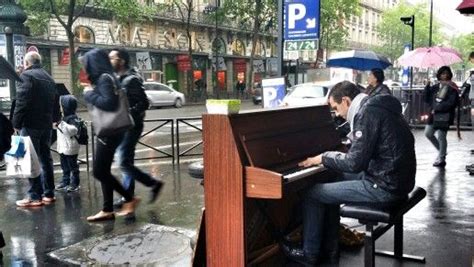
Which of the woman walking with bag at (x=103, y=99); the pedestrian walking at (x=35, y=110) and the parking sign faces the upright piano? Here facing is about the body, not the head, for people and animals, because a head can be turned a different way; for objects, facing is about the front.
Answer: the parking sign

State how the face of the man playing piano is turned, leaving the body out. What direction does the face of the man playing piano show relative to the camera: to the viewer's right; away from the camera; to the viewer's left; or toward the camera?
to the viewer's left

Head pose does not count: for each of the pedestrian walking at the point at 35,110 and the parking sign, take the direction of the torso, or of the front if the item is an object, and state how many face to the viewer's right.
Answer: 0

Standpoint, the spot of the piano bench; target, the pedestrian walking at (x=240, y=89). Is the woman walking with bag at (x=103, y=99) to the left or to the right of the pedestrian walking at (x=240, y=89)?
left

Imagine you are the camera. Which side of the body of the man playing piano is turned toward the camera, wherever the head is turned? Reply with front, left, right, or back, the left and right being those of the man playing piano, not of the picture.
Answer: left
